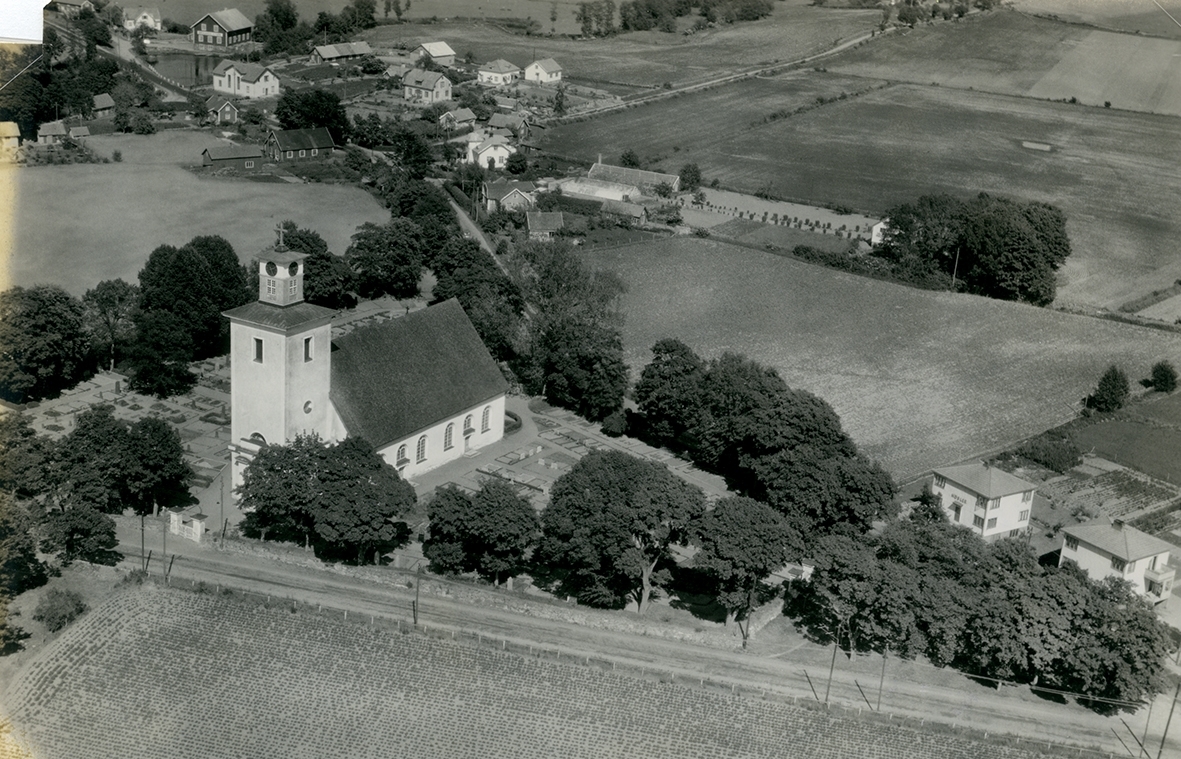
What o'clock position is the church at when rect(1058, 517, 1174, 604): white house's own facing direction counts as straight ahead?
The church is roughly at 4 o'clock from the white house.

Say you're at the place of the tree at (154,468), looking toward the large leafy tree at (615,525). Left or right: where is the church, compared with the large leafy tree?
left

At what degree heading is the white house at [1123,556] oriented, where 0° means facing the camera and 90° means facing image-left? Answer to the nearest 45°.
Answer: approximately 315°

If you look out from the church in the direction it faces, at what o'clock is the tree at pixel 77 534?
The tree is roughly at 12 o'clock from the church.

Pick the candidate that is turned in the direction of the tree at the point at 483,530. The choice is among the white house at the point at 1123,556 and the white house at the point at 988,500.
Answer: the white house at the point at 988,500

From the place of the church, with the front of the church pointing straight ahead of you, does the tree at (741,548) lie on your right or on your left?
on your left

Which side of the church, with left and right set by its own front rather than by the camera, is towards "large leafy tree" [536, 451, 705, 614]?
left

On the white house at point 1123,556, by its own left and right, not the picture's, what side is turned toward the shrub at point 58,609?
right

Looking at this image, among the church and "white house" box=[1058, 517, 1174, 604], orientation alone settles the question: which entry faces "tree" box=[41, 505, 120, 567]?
the church

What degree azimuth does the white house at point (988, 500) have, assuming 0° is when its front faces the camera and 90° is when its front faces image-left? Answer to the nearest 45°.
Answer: approximately 45°

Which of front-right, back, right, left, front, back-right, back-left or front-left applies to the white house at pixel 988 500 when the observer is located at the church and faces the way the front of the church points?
back-left

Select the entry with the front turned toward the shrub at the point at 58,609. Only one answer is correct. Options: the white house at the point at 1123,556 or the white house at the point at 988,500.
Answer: the white house at the point at 988,500
